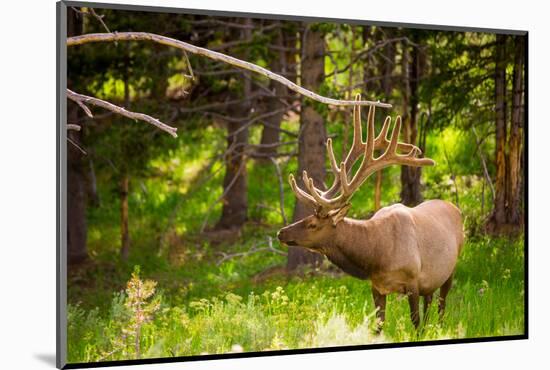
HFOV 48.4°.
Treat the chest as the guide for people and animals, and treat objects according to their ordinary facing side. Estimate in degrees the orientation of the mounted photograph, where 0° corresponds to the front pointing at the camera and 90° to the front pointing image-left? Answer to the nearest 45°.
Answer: approximately 315°
